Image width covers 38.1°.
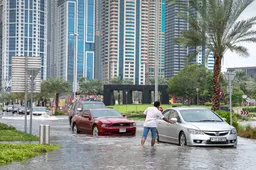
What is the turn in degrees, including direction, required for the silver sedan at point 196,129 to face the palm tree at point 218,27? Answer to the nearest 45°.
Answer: approximately 135° to its left

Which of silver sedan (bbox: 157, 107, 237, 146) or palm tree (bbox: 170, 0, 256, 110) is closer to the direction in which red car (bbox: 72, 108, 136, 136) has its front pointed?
the silver sedan

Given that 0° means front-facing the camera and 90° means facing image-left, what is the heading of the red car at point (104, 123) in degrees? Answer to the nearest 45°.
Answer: approximately 315°

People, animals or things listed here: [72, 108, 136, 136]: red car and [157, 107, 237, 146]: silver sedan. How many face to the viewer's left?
0

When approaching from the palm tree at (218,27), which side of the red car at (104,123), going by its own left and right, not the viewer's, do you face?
left

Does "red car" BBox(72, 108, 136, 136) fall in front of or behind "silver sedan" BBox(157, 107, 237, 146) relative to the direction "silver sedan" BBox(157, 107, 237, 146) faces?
behind

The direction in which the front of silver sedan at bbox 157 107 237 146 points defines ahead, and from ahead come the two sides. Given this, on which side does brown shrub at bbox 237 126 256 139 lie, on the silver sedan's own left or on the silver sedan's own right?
on the silver sedan's own left
